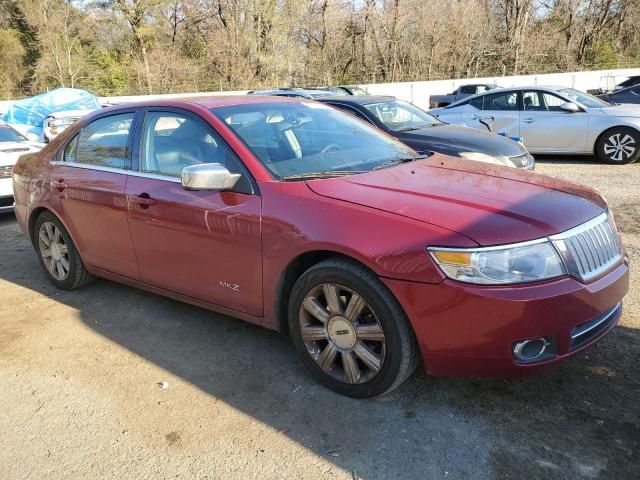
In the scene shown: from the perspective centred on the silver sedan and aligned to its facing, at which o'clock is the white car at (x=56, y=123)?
The white car is roughly at 6 o'clock from the silver sedan.

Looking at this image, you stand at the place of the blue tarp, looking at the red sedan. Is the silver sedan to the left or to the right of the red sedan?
left

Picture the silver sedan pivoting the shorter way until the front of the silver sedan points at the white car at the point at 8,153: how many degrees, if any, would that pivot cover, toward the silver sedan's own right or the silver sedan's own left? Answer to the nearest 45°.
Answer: approximately 135° to the silver sedan's own right

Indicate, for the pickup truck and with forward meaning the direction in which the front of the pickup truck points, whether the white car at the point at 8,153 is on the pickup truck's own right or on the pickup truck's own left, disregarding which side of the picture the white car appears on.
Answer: on the pickup truck's own right

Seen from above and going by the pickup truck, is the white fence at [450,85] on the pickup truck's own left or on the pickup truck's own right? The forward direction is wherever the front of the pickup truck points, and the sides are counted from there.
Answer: on the pickup truck's own left

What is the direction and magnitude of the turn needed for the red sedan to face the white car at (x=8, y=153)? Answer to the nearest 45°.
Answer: approximately 180°

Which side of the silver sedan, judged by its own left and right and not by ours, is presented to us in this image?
right

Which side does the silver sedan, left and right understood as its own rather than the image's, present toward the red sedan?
right

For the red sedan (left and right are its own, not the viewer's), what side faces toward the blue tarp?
back
